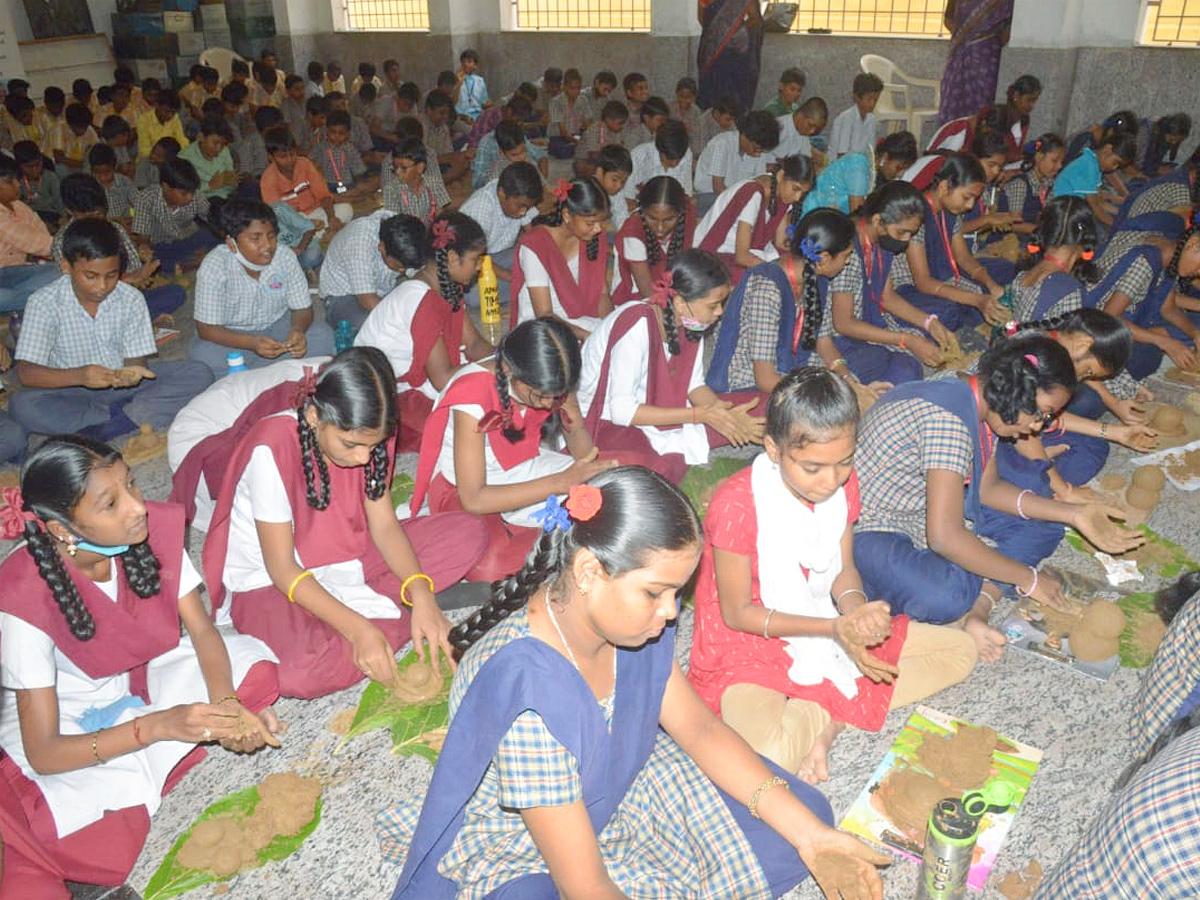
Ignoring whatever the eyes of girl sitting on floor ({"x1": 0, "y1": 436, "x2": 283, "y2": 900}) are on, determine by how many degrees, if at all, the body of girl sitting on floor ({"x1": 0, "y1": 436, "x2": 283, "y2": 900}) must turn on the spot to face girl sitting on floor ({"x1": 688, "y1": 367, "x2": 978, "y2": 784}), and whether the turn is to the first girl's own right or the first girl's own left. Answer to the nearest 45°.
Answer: approximately 45° to the first girl's own left

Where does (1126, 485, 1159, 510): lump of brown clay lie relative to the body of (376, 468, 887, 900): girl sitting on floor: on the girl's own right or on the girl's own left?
on the girl's own left

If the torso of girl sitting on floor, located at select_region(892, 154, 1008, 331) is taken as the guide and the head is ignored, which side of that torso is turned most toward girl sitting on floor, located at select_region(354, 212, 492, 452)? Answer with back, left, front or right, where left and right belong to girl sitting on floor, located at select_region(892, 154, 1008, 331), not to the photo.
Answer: right

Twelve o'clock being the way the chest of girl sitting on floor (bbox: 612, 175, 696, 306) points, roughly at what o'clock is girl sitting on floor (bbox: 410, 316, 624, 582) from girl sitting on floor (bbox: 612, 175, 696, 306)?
girl sitting on floor (bbox: 410, 316, 624, 582) is roughly at 2 o'clock from girl sitting on floor (bbox: 612, 175, 696, 306).

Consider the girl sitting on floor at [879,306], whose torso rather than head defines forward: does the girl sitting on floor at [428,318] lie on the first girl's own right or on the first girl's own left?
on the first girl's own right

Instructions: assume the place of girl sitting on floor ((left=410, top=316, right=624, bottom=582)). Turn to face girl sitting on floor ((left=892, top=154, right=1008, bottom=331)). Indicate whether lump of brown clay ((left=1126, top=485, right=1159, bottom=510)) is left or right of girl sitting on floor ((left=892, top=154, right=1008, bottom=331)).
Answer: right

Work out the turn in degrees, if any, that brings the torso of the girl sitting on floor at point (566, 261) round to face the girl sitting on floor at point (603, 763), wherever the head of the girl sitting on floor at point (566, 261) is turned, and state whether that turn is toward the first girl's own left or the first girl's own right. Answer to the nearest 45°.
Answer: approximately 45° to the first girl's own right

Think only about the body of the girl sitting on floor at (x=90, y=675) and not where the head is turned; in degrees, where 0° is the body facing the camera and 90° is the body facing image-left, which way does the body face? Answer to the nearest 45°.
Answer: approximately 315°

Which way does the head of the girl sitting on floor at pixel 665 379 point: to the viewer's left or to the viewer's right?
to the viewer's right

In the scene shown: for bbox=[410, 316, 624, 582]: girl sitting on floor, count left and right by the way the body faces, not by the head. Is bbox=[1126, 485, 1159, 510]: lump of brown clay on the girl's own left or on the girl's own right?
on the girl's own left

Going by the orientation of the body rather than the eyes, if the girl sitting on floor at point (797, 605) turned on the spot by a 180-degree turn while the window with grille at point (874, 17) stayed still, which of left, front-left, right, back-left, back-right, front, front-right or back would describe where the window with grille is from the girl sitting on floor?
front-right
